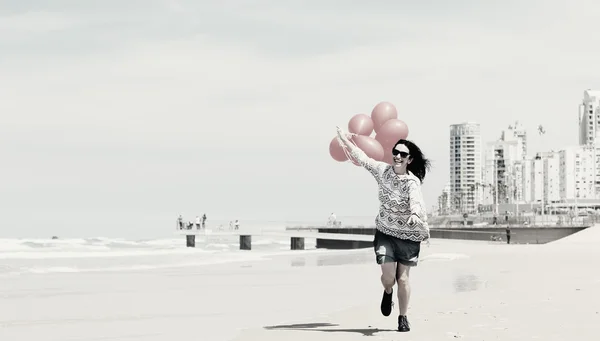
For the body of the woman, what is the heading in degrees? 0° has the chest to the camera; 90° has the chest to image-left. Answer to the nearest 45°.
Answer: approximately 0°
